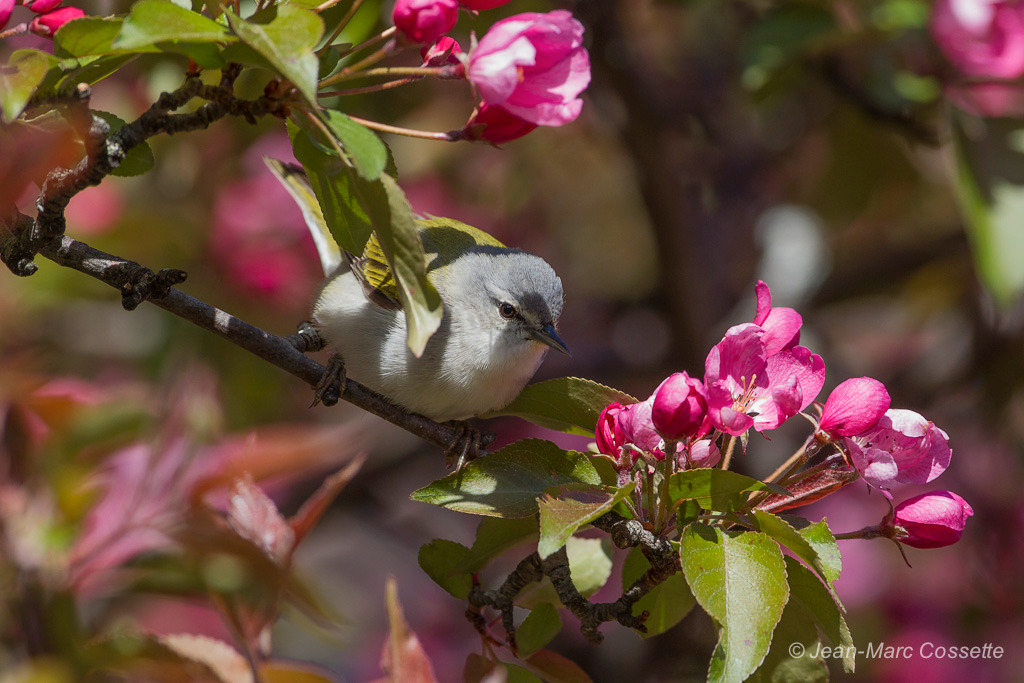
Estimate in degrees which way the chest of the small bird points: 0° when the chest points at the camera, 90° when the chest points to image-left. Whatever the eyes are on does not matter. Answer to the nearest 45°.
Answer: approximately 315°

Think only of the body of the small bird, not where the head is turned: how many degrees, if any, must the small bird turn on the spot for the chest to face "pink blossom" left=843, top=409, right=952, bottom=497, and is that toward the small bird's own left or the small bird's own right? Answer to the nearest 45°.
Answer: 0° — it already faces it

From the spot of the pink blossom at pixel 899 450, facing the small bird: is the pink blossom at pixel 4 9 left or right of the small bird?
left

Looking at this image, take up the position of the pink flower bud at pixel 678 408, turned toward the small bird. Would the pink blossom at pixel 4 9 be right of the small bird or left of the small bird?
left
